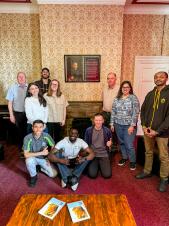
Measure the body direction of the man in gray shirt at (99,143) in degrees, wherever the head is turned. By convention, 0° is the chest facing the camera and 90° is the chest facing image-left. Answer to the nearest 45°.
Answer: approximately 0°

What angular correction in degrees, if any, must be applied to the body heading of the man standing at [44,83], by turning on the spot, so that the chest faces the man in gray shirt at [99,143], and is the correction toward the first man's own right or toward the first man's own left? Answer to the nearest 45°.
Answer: approximately 45° to the first man's own left

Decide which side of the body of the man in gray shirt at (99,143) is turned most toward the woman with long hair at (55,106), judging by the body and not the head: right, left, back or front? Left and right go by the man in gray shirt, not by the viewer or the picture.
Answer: right

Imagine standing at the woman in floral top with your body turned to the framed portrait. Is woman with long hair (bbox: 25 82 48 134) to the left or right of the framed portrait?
left

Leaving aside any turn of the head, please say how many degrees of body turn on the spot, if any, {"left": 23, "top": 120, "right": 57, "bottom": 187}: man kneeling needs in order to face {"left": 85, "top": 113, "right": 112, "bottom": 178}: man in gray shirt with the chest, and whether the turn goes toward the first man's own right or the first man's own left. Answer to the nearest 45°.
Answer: approximately 90° to the first man's own left

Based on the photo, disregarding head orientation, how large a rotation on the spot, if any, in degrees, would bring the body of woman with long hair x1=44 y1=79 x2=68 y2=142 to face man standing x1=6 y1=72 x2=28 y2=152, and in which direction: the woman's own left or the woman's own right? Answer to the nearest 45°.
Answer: approximately 135° to the woman's own right

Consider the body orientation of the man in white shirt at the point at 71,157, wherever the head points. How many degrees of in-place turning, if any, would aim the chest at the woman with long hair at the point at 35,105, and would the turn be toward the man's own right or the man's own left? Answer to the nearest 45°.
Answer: approximately 135° to the man's own right
